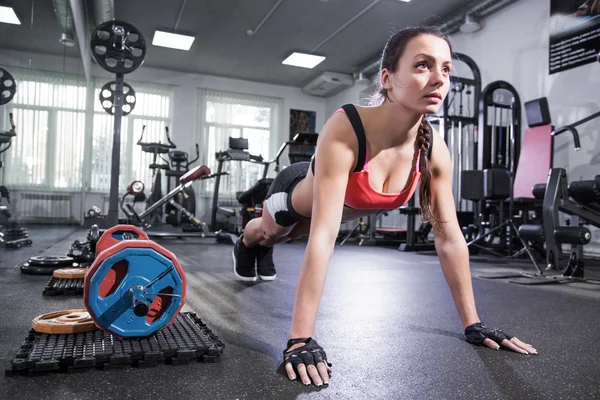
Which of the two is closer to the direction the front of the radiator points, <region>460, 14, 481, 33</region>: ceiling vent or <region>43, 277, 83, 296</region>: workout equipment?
the workout equipment

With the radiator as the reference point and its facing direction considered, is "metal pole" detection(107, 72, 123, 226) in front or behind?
in front

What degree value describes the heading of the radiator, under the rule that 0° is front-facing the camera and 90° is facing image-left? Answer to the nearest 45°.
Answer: approximately 0°

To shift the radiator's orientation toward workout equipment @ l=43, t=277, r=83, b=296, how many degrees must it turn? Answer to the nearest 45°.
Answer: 0° — it already faces it

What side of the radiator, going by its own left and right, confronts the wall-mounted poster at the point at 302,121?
left

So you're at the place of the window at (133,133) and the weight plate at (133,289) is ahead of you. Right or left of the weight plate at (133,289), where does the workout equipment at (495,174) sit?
left

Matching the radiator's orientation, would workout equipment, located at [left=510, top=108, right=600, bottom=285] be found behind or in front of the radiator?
in front

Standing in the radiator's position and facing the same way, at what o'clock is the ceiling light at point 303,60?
The ceiling light is roughly at 10 o'clock from the radiator.

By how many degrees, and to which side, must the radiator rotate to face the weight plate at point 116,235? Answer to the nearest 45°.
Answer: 0° — it already faces it

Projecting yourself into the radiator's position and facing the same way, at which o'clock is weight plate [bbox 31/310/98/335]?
The weight plate is roughly at 12 o'clock from the radiator.
